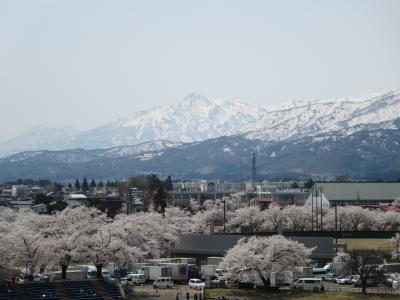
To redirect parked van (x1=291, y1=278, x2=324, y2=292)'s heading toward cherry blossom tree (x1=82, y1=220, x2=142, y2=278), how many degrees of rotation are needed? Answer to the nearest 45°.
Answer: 0° — it already faces it

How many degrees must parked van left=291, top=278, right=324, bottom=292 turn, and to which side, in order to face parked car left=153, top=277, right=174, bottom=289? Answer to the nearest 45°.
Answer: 0° — it already faces it

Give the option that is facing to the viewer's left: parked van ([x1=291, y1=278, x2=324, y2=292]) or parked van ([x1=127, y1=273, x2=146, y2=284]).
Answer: parked van ([x1=291, y1=278, x2=324, y2=292])

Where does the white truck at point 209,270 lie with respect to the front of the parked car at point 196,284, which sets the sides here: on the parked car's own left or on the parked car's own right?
on the parked car's own left
